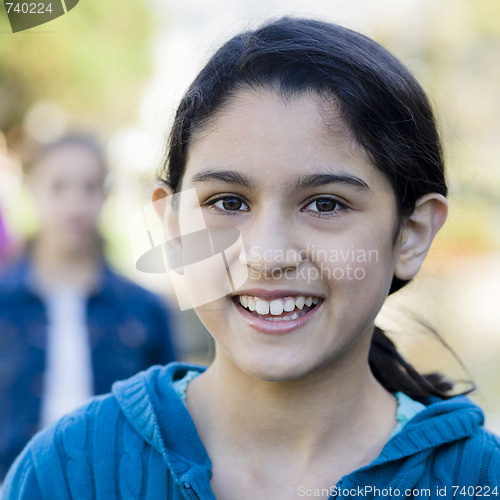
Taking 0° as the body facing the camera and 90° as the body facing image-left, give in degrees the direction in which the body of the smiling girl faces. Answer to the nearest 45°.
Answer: approximately 0°
